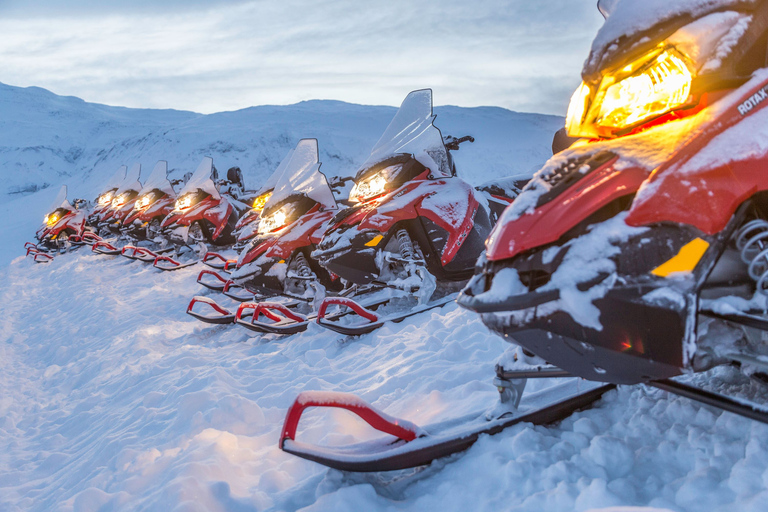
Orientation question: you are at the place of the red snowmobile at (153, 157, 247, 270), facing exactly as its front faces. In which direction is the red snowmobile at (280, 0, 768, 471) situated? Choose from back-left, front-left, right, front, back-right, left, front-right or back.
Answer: front-left

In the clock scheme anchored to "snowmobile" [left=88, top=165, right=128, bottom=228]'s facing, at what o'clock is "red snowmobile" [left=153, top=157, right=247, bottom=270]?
The red snowmobile is roughly at 10 o'clock from the snowmobile.

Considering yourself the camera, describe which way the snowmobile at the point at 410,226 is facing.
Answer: facing the viewer and to the left of the viewer

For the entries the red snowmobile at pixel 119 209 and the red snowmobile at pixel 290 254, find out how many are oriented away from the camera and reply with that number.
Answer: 0

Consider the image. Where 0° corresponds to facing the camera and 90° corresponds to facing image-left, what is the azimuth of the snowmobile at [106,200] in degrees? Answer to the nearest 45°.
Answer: approximately 45°

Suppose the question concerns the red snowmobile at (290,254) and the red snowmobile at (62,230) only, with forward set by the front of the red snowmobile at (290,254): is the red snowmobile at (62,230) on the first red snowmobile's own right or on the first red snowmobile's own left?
on the first red snowmobile's own right

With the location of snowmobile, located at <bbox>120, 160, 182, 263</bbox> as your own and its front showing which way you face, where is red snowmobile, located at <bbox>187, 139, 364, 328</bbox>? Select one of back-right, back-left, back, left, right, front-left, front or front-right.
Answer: front-left

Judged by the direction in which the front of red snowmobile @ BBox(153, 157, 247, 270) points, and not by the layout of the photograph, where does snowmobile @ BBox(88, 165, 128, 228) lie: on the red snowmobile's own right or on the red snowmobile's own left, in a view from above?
on the red snowmobile's own right

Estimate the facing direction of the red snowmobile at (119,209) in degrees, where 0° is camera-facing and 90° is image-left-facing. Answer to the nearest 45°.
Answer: approximately 45°

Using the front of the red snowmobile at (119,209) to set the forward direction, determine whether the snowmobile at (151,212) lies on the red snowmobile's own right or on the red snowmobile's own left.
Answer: on the red snowmobile's own left

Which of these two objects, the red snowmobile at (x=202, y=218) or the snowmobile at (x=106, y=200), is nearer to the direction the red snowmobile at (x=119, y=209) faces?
the red snowmobile

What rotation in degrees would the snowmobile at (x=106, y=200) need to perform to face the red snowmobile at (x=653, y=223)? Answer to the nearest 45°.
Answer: approximately 45° to its left

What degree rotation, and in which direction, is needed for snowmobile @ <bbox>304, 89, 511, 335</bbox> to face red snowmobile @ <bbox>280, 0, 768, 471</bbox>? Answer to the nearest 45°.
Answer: approximately 45° to its left

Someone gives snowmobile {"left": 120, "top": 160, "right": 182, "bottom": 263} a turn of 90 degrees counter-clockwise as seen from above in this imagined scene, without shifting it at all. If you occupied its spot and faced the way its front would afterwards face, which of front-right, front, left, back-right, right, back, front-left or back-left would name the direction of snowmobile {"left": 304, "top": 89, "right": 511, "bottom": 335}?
front-right

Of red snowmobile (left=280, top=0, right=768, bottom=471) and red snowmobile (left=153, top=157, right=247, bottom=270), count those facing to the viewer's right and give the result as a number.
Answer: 0

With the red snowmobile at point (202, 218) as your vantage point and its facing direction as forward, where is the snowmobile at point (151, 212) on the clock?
The snowmobile is roughly at 4 o'clock from the red snowmobile.
